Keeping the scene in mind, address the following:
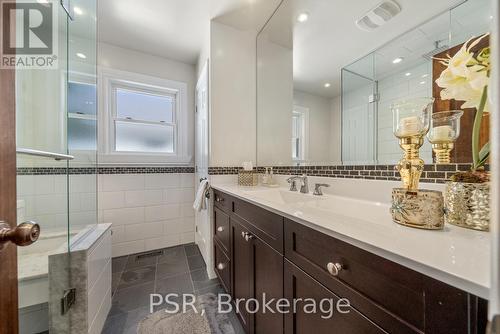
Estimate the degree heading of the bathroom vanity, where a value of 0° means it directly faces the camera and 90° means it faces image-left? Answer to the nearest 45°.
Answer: approximately 45°

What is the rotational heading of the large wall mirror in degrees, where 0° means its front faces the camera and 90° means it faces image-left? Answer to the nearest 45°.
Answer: approximately 45°

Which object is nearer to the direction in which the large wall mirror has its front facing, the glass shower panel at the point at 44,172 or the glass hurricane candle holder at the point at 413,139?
the glass shower panel

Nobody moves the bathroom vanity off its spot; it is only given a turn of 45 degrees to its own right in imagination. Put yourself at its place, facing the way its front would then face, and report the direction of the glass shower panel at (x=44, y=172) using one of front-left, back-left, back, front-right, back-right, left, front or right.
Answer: front

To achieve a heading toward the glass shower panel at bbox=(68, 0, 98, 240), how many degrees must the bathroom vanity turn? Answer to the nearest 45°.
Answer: approximately 45° to its right

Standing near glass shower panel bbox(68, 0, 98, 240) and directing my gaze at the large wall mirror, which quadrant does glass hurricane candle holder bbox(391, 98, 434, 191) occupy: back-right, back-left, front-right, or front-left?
front-right

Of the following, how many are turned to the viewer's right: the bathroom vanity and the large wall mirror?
0
